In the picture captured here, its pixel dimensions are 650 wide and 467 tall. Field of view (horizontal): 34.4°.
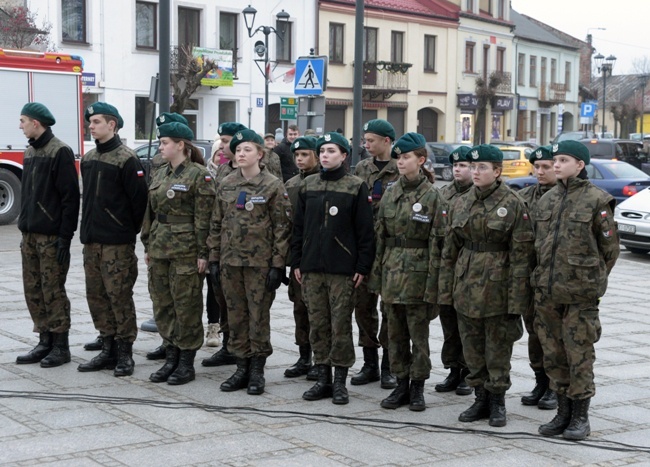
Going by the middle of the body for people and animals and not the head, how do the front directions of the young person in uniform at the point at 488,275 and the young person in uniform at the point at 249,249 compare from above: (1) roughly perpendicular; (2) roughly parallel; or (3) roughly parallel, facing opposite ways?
roughly parallel

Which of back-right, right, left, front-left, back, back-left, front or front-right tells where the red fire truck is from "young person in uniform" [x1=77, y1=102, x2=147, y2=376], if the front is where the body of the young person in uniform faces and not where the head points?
back-right

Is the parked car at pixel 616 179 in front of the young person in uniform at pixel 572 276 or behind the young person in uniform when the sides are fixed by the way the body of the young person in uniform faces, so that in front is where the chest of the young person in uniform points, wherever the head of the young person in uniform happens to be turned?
behind

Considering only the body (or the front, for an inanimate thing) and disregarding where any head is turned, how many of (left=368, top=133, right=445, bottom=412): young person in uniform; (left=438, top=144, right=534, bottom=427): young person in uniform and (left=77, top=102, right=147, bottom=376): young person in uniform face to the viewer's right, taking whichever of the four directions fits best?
0

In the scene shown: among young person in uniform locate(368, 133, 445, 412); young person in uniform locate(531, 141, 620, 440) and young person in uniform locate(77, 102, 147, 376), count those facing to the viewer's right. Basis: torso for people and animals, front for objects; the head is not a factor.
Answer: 0

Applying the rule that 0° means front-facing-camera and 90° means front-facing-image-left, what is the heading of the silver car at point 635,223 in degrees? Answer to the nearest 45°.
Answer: approximately 45°

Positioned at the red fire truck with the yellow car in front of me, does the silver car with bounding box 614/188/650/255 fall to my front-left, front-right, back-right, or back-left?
front-right

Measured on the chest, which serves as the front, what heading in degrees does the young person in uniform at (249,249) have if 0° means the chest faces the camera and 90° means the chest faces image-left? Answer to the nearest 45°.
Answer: approximately 45°

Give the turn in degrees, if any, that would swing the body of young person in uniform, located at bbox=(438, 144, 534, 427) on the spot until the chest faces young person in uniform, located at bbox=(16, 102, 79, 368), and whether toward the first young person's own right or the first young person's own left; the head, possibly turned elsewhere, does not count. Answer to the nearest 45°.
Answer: approximately 45° to the first young person's own right

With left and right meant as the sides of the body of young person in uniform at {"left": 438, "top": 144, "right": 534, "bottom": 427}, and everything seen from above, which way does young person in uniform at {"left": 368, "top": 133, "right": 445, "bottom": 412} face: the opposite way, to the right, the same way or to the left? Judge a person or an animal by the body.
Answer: the same way

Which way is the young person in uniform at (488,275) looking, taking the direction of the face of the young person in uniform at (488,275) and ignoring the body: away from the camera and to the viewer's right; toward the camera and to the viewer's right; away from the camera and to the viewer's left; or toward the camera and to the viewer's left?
toward the camera and to the viewer's left

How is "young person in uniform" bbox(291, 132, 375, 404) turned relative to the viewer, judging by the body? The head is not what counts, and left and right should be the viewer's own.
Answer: facing the viewer and to the left of the viewer

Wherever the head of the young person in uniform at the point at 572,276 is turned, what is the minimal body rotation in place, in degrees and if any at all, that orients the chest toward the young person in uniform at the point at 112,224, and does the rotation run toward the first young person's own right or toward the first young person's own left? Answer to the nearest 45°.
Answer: approximately 45° to the first young person's own right

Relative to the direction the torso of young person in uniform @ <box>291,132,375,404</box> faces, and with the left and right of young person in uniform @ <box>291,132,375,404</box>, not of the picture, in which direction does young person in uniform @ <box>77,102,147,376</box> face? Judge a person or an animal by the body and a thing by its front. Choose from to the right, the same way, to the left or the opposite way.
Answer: the same way

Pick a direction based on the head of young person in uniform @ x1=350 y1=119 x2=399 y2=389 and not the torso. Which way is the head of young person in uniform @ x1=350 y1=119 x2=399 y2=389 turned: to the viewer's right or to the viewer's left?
to the viewer's left

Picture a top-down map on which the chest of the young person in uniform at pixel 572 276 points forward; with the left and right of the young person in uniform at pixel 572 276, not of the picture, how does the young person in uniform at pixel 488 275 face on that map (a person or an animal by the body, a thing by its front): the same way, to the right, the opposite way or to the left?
the same way

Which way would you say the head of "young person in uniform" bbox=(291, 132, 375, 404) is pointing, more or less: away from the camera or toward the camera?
toward the camera
